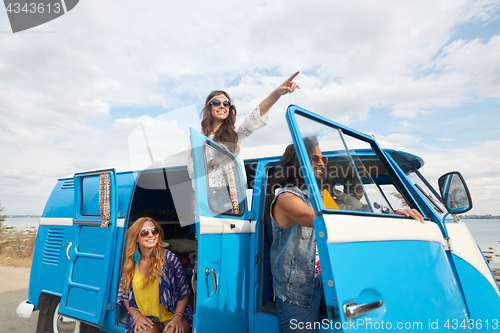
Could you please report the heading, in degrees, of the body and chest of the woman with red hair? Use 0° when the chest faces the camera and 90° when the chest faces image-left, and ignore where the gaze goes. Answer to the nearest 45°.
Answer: approximately 0°

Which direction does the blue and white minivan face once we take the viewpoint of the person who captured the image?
facing the viewer and to the right of the viewer
